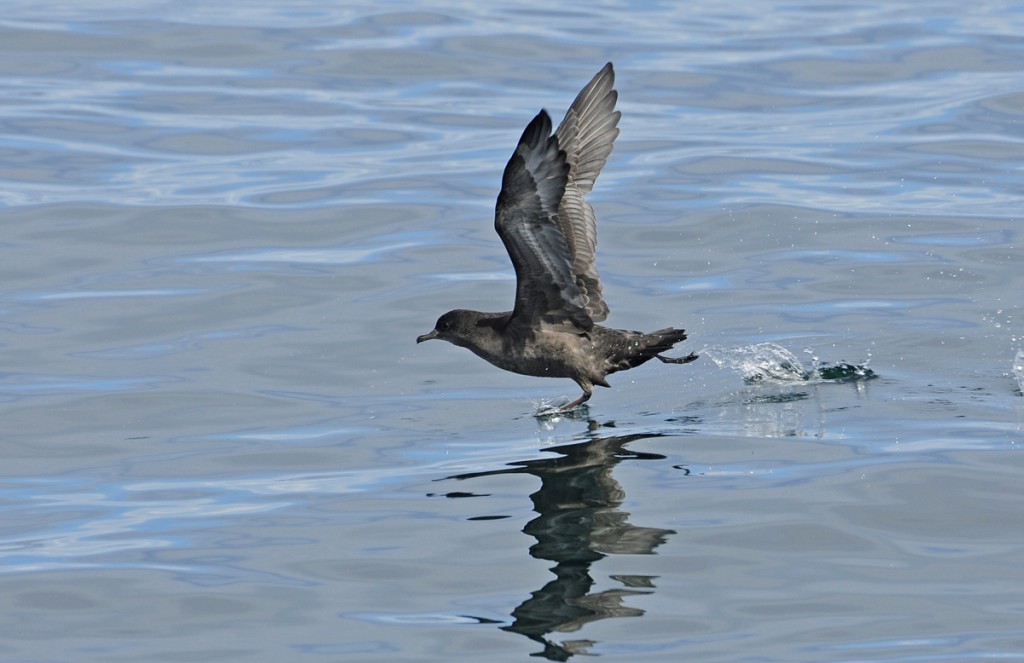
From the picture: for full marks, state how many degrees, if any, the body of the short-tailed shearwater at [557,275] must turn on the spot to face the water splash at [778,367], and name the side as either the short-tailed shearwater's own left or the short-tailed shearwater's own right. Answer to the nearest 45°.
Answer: approximately 180°

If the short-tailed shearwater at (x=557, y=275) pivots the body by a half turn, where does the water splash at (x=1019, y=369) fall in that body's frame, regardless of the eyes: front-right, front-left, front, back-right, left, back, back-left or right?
front

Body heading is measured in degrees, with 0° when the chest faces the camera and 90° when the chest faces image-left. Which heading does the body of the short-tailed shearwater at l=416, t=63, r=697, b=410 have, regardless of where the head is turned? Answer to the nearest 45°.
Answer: approximately 90°
